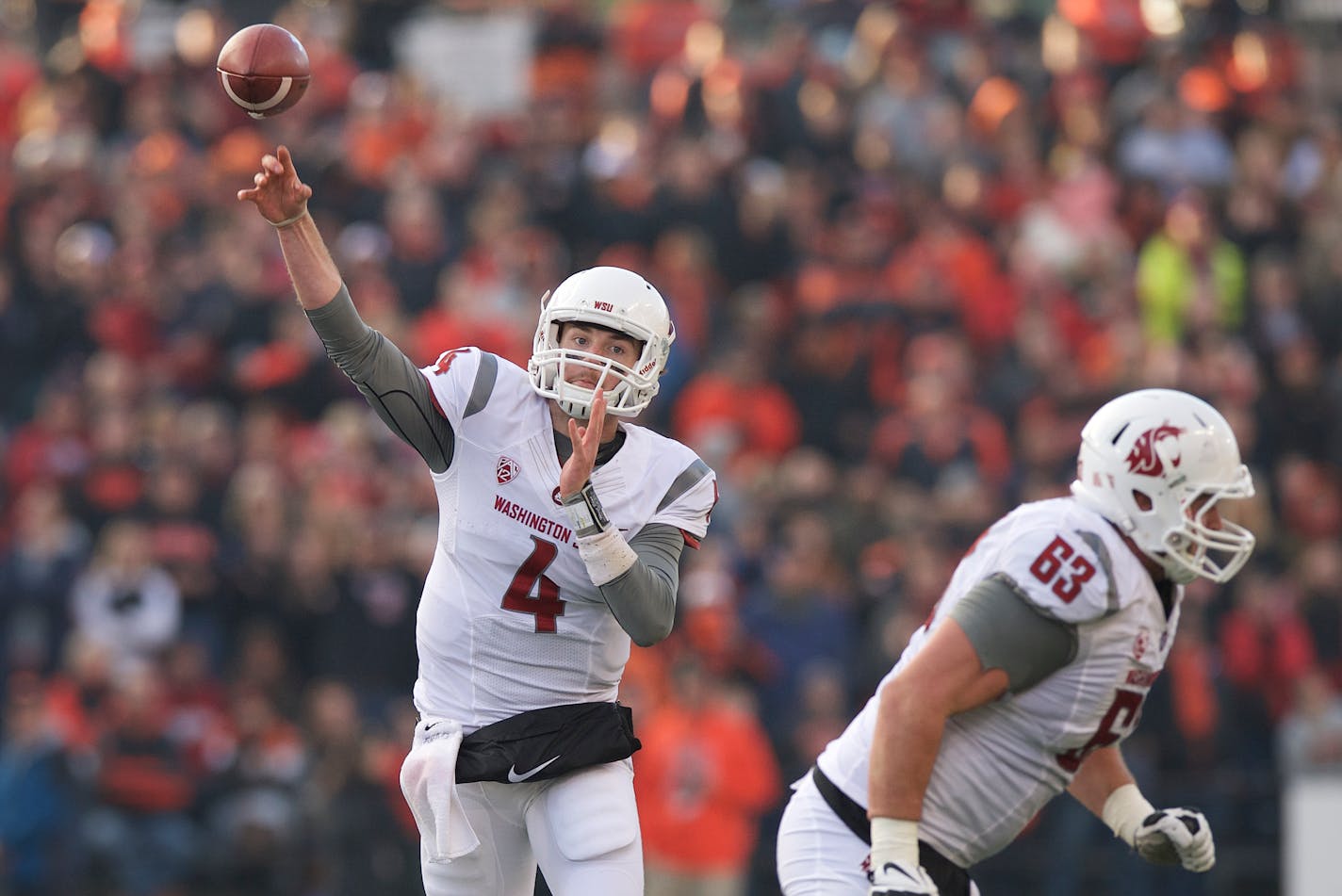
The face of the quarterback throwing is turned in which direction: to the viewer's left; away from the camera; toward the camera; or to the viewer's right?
toward the camera

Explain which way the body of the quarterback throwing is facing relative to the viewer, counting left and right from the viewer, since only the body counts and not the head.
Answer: facing the viewer
